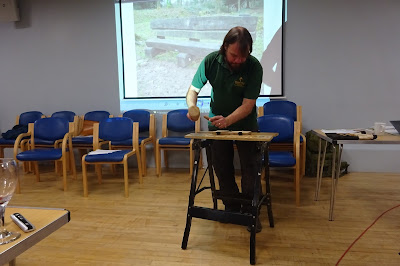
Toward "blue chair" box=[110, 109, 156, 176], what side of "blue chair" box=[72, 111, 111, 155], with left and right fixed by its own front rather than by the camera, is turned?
left

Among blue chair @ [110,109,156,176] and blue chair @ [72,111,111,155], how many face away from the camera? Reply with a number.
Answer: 0

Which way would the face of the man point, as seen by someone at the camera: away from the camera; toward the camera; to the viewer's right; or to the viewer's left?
toward the camera

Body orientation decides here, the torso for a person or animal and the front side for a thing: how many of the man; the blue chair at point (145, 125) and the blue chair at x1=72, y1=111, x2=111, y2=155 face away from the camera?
0

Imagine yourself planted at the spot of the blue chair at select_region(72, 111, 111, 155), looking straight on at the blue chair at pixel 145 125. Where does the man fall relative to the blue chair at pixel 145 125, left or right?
right

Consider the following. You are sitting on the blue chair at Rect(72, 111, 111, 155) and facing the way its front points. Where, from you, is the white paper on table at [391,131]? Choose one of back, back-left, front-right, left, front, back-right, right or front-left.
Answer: left

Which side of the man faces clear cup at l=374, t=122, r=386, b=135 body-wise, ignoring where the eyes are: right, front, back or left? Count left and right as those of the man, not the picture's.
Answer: left

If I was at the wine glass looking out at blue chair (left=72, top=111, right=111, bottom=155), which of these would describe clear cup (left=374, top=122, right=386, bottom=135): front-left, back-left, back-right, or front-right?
front-right

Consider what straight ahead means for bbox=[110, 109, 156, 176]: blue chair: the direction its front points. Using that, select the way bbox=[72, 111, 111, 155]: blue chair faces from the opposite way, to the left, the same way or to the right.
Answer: the same way

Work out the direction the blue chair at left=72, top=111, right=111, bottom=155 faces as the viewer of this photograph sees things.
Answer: facing the viewer and to the left of the viewer

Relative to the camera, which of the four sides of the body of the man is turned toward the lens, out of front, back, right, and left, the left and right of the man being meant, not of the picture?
front

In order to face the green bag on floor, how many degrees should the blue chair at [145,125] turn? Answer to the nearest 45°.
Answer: approximately 90° to its left
